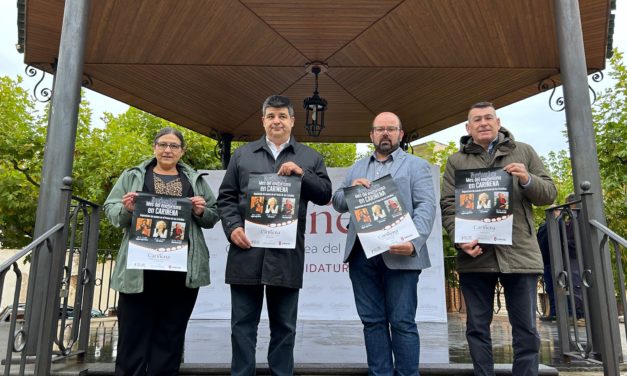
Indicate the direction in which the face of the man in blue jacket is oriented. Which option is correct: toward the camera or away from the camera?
toward the camera

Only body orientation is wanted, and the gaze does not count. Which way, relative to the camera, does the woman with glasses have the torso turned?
toward the camera

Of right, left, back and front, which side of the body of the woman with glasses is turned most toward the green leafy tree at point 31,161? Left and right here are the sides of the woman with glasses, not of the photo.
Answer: back

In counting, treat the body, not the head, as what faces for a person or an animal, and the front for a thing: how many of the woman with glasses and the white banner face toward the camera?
2

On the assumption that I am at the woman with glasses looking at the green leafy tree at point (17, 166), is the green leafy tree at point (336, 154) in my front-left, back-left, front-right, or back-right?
front-right

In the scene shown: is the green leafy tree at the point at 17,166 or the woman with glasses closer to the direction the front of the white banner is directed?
the woman with glasses

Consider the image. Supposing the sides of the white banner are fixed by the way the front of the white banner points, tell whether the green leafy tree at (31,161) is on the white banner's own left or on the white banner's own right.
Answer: on the white banner's own right

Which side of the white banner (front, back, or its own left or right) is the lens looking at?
front

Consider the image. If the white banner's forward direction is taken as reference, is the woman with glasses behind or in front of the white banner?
in front

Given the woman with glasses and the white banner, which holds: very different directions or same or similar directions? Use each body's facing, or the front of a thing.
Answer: same or similar directions

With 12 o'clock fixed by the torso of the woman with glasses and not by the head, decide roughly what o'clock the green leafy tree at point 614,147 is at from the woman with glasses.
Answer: The green leafy tree is roughly at 8 o'clock from the woman with glasses.

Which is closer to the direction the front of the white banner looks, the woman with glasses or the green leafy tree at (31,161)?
the woman with glasses

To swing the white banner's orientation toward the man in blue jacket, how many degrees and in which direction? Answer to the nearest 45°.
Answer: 0° — it already faces them
